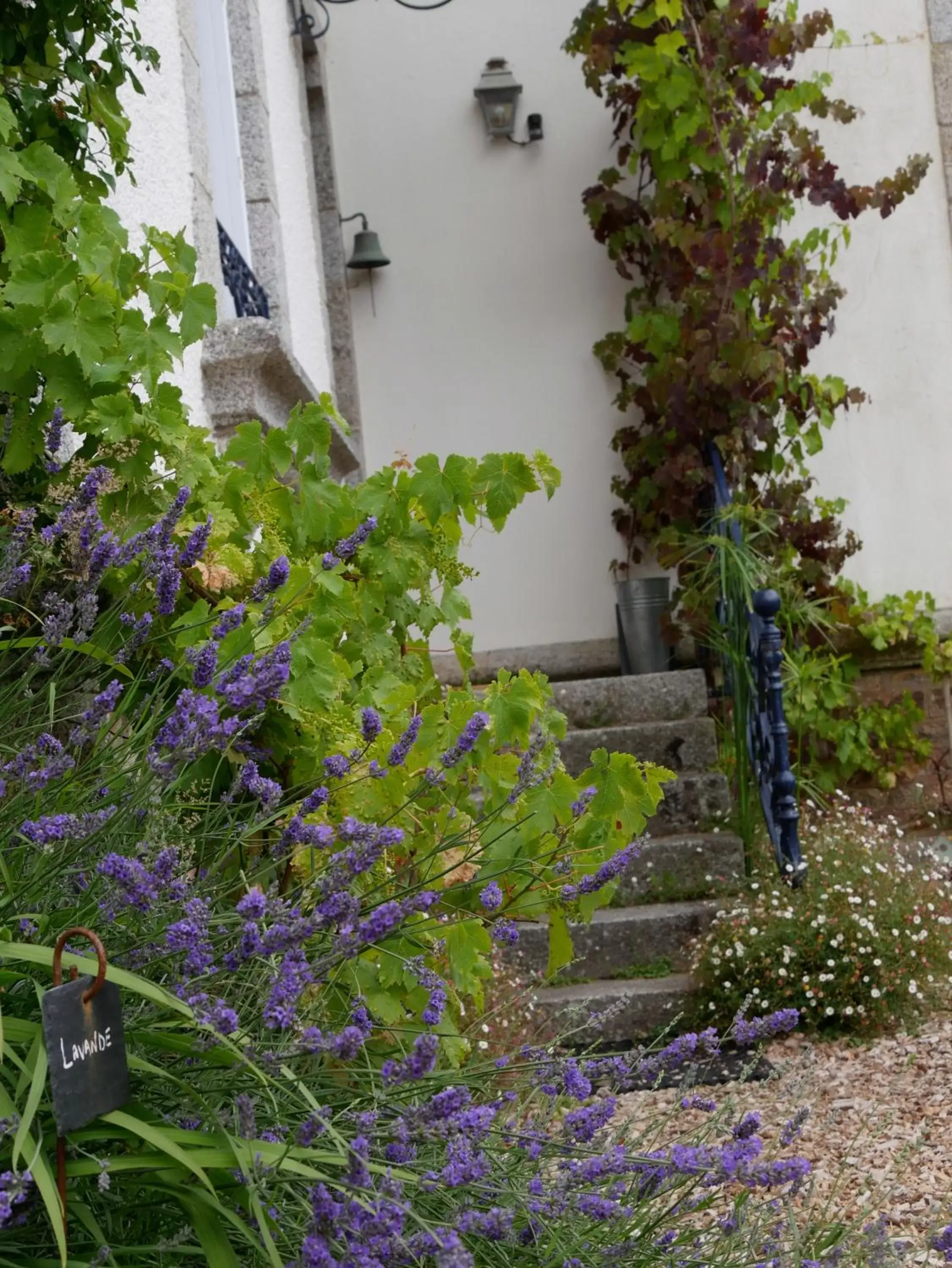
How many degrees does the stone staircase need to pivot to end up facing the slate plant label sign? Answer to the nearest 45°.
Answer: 0° — it already faces it

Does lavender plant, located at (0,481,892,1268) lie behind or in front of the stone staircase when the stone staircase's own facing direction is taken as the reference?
in front

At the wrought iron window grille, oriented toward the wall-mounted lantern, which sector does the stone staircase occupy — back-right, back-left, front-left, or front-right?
front-right

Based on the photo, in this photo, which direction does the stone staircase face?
toward the camera
